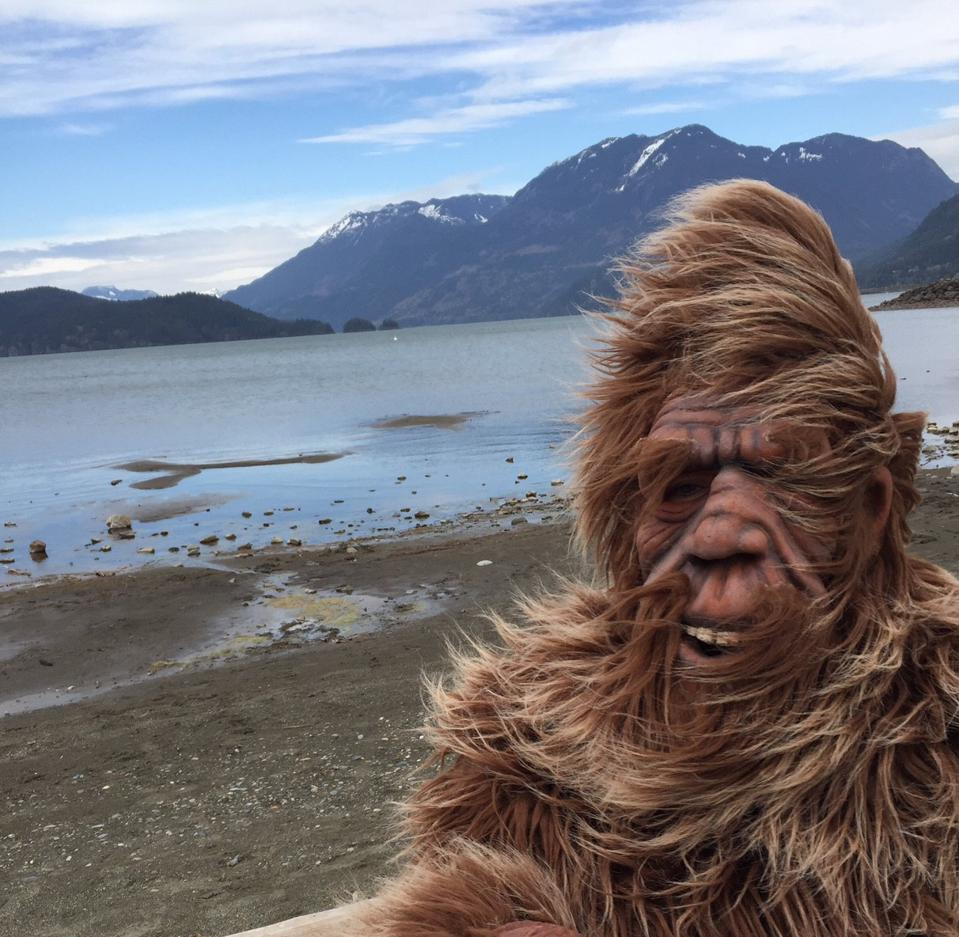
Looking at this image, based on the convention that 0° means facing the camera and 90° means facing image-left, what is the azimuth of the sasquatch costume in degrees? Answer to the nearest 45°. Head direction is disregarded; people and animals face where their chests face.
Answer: approximately 0°
